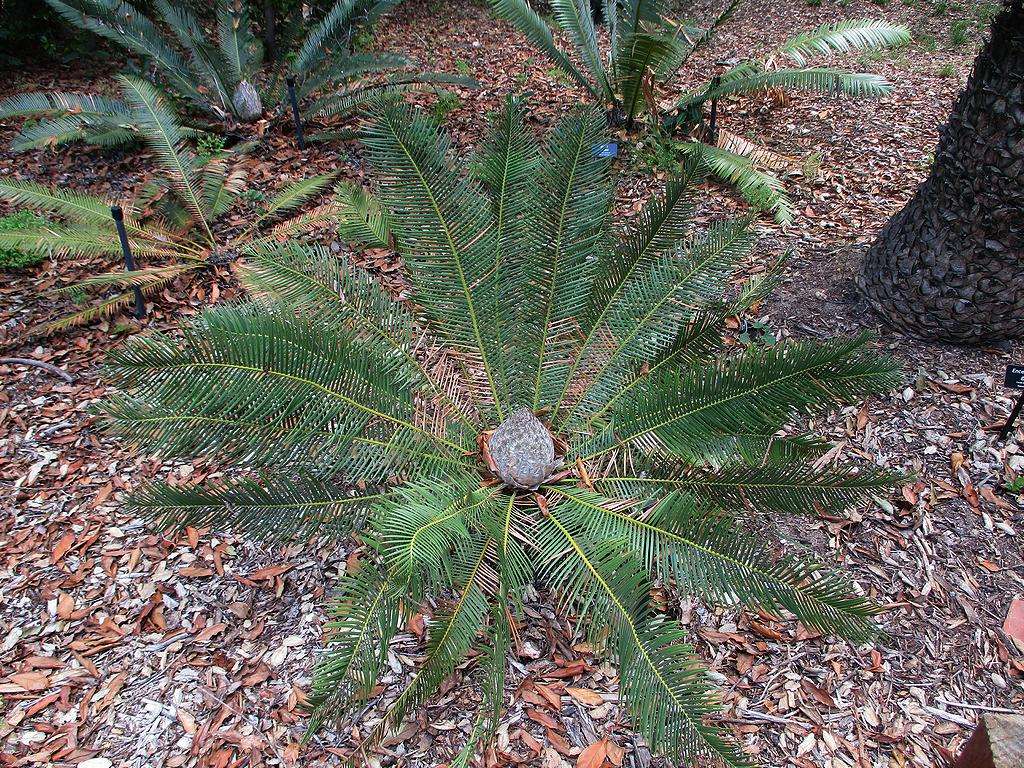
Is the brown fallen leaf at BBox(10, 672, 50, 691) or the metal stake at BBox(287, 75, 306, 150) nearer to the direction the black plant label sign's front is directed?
the brown fallen leaf

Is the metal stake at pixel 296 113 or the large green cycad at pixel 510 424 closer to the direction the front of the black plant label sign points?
the large green cycad

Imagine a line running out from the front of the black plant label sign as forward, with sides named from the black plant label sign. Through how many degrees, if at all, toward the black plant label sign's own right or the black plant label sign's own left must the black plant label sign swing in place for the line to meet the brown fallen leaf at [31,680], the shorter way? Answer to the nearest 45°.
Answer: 0° — it already faces it

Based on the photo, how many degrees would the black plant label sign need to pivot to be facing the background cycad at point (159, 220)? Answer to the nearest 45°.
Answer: approximately 45° to its right

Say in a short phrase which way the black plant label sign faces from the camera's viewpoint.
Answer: facing the viewer and to the left of the viewer

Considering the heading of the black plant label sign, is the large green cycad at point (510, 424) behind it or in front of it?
in front

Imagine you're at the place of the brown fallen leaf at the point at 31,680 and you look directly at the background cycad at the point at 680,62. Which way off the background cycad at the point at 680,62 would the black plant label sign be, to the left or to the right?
right

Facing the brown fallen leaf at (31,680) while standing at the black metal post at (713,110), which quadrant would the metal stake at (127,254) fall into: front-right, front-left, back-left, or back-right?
front-right

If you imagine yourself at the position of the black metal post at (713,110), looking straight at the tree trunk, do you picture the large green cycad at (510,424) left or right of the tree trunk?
right
